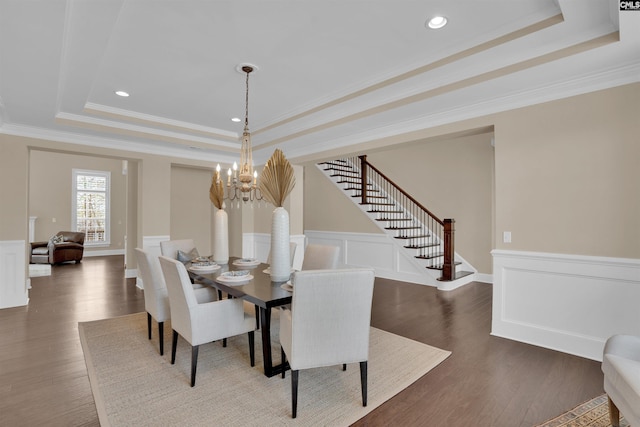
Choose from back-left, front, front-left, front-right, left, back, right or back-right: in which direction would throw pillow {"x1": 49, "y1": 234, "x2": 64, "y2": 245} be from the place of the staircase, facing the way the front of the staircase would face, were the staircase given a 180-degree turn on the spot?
front-left

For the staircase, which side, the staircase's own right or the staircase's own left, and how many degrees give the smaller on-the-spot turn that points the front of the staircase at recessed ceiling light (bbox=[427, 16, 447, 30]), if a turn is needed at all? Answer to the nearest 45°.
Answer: approximately 45° to the staircase's own right

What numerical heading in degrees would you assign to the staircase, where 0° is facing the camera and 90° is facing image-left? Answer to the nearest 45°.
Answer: approximately 315°

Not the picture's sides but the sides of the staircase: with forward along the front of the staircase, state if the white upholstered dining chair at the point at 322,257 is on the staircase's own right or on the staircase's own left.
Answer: on the staircase's own right
